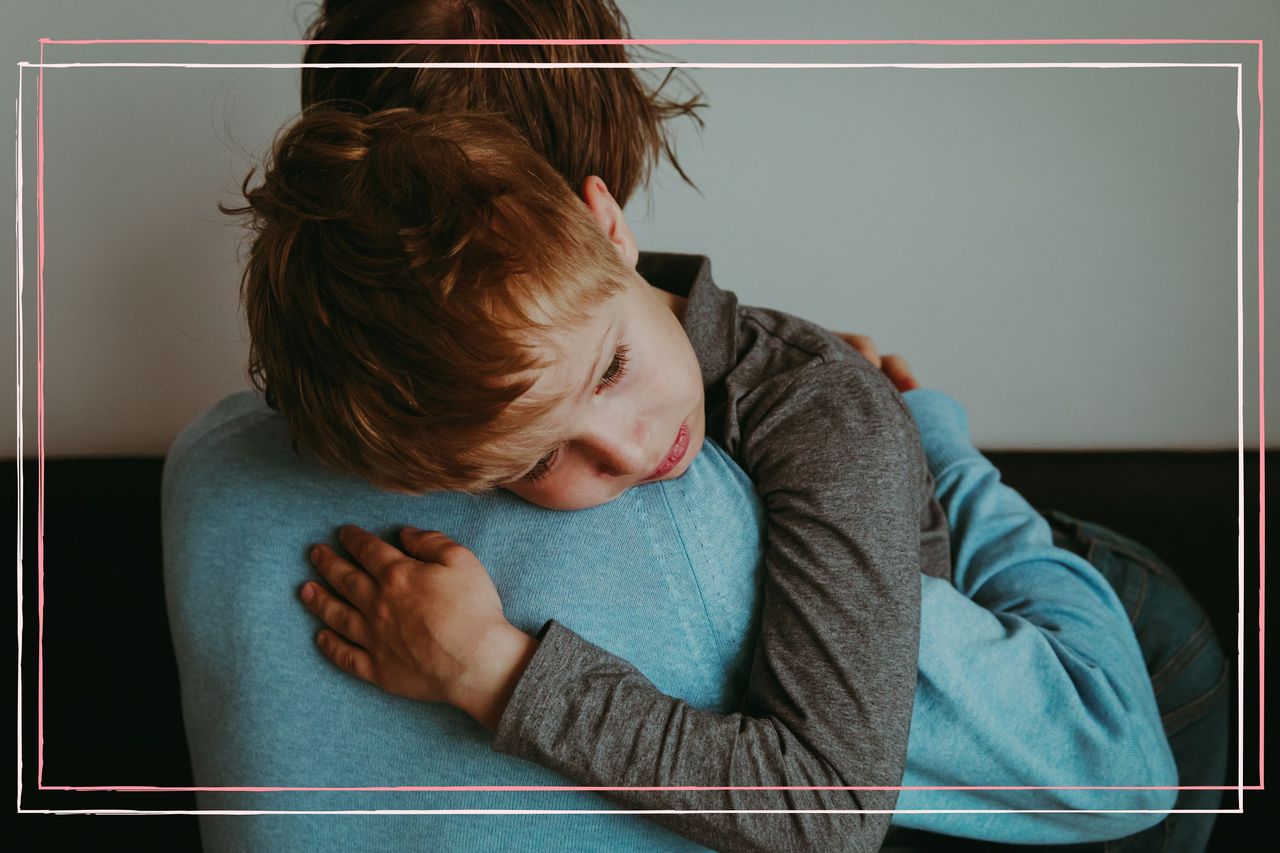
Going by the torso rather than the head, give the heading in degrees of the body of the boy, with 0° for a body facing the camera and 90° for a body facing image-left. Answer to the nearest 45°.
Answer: approximately 45°
